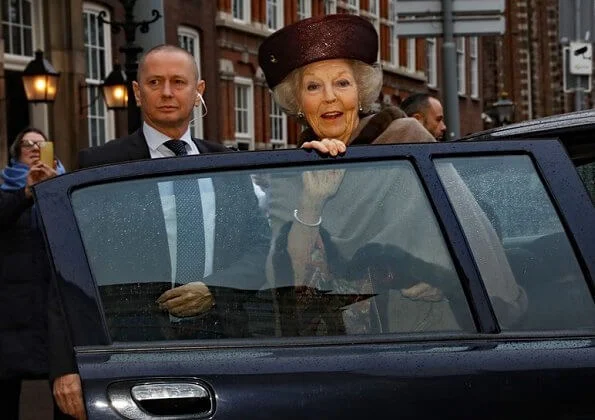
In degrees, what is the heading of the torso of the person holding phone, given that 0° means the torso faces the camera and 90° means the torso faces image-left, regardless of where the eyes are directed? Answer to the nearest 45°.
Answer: approximately 315°

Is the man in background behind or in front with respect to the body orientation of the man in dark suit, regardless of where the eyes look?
behind
